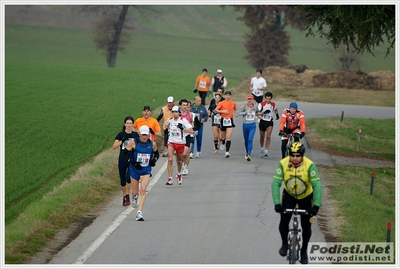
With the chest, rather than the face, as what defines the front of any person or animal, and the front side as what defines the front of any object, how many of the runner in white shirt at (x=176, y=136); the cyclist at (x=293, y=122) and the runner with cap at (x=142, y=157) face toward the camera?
3

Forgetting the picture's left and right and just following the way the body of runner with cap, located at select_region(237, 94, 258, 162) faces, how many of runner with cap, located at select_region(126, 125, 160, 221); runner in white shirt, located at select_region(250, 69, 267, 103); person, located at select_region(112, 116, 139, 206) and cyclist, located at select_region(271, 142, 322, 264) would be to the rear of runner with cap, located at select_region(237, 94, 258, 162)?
1

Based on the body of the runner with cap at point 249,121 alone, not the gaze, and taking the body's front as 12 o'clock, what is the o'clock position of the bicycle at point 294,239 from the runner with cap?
The bicycle is roughly at 12 o'clock from the runner with cap.

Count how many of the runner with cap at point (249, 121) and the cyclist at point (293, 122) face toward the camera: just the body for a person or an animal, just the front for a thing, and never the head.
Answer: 2

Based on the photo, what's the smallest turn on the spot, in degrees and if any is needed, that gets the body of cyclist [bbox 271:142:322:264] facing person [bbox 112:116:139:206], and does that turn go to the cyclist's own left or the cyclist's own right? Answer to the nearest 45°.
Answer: approximately 135° to the cyclist's own right

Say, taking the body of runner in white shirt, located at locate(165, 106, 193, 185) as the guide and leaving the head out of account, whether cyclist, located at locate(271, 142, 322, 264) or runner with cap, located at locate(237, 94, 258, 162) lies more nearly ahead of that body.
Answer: the cyclist

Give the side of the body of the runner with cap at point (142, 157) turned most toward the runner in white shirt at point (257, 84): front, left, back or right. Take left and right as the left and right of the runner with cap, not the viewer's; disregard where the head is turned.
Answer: back
